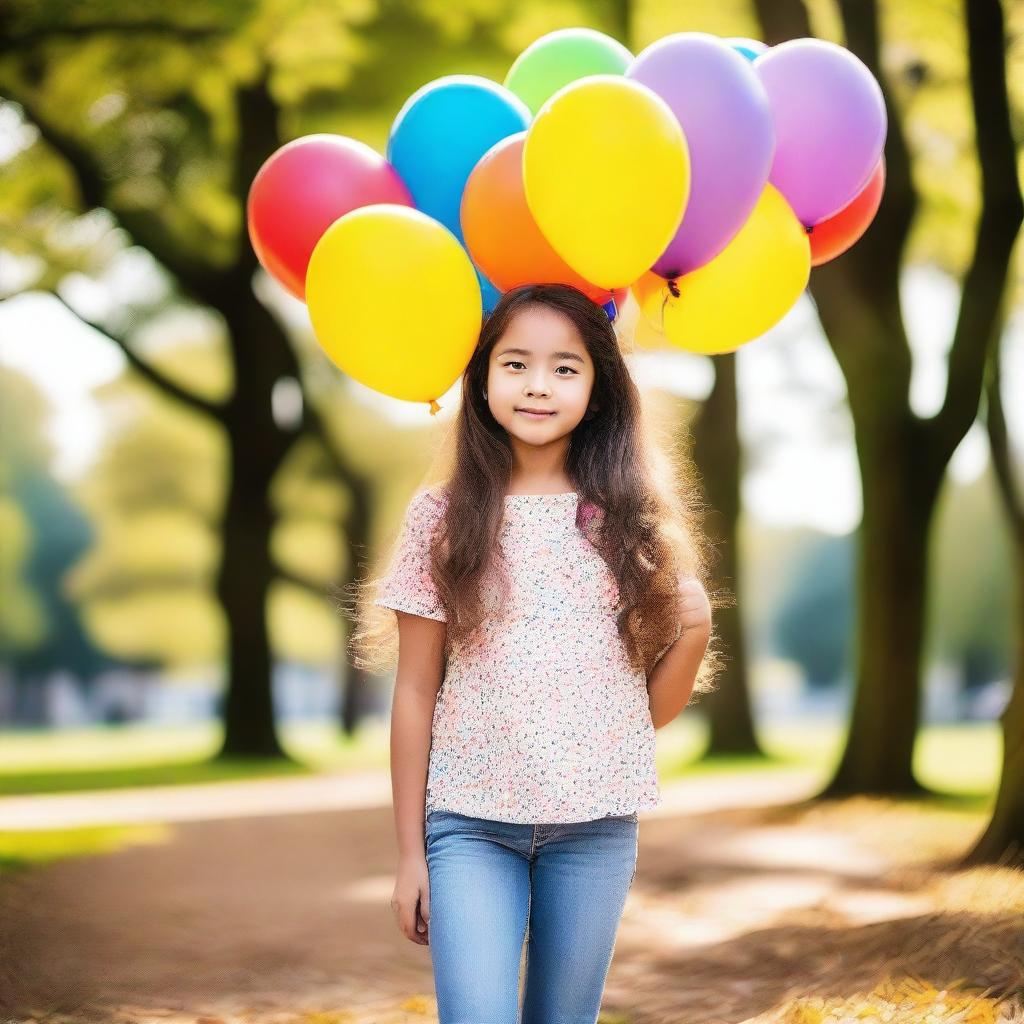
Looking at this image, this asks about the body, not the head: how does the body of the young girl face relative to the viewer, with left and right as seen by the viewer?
facing the viewer

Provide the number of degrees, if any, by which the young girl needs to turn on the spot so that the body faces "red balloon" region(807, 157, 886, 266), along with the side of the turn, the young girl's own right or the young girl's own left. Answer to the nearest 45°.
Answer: approximately 135° to the young girl's own left

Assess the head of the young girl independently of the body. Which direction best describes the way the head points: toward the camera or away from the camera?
toward the camera
